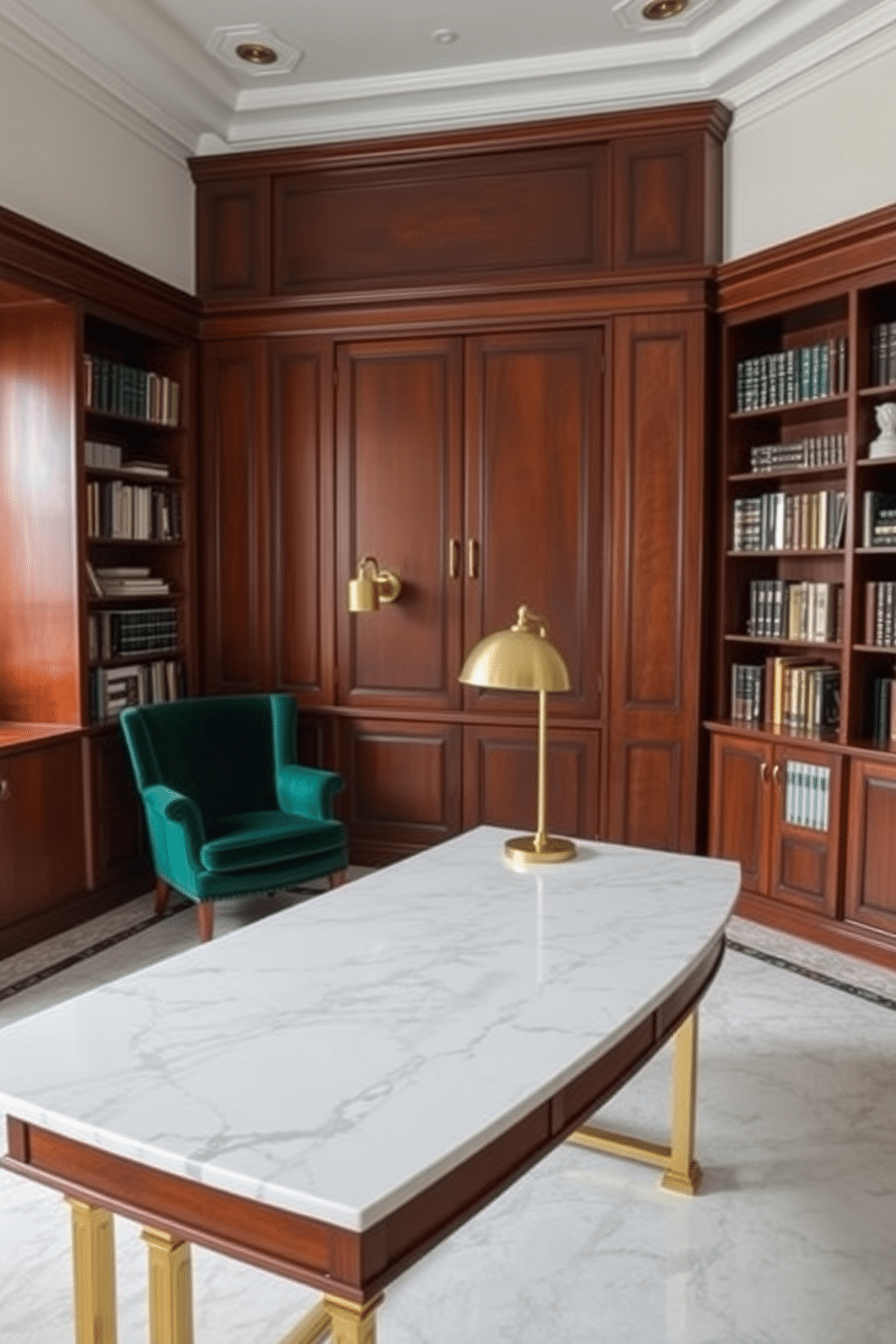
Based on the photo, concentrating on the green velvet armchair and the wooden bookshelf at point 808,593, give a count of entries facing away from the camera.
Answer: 0

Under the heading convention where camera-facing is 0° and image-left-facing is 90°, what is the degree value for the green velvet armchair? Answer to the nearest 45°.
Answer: approximately 315°

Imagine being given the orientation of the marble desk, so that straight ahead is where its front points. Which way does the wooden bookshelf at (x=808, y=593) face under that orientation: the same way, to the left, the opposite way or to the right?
to the right

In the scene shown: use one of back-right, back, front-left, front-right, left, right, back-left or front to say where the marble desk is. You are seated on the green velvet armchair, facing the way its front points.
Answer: front-right

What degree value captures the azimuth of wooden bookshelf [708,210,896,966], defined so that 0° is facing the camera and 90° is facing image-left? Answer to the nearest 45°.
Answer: approximately 45°

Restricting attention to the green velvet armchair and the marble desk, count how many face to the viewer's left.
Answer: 0

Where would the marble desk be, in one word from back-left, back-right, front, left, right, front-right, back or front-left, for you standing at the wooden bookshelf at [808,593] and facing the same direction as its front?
front-left
